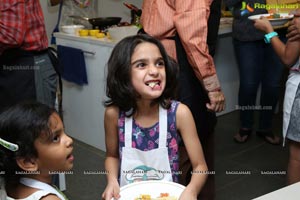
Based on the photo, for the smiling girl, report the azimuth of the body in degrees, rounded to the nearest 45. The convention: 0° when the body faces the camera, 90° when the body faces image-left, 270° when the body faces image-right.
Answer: approximately 0°

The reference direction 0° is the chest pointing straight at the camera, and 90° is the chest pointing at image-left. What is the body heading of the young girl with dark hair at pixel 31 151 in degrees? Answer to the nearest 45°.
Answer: approximately 270°

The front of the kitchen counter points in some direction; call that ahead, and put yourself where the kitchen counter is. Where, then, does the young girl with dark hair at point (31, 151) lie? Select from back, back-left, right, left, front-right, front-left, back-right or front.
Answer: front-left

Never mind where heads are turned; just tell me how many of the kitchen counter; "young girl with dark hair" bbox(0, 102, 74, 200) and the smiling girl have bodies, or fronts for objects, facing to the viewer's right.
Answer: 1

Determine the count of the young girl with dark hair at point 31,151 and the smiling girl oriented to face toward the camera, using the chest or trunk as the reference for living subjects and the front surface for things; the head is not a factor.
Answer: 1

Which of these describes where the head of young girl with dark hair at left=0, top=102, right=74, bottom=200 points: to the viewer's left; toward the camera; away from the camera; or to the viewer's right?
to the viewer's right
